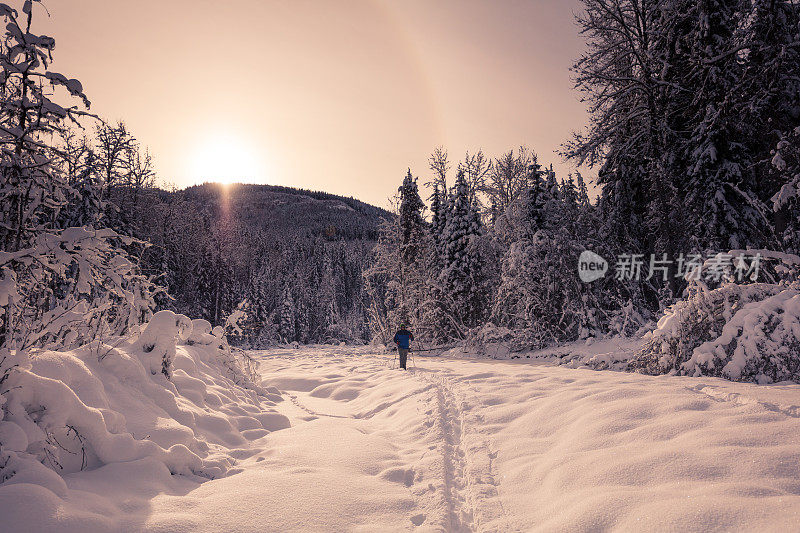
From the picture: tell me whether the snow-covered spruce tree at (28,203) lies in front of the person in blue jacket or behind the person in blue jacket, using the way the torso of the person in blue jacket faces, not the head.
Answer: behind

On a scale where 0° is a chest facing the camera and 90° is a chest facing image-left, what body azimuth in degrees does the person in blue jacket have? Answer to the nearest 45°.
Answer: approximately 180°

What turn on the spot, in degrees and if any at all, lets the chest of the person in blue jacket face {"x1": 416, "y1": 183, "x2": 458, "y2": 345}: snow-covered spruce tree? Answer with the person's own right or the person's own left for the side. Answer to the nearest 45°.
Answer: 0° — they already face it

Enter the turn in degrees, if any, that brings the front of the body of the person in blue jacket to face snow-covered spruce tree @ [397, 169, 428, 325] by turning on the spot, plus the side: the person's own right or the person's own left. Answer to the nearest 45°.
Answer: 0° — they already face it

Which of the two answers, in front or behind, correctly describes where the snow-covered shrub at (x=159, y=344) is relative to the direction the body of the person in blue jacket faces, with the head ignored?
behind

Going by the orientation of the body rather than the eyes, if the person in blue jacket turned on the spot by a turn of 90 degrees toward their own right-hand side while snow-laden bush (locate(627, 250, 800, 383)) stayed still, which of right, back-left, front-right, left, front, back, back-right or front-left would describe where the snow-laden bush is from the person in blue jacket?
front-right
